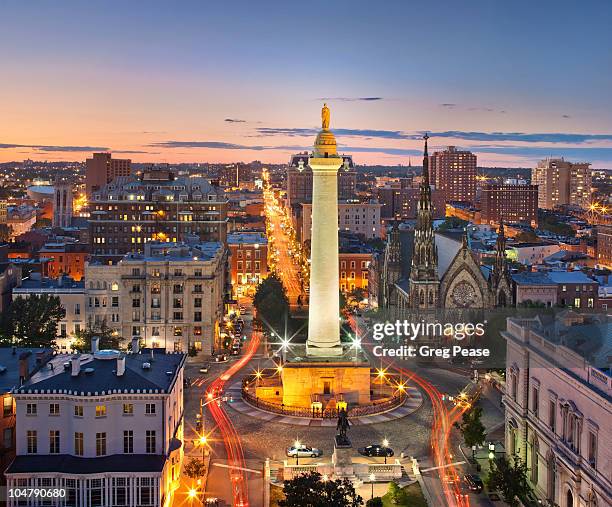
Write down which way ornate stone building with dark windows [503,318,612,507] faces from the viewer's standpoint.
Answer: facing the viewer and to the left of the viewer

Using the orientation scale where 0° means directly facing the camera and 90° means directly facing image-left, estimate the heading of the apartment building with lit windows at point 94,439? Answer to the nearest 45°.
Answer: approximately 0°

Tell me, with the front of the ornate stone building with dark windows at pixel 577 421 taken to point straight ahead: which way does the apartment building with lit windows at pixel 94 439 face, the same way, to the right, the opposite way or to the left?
to the left

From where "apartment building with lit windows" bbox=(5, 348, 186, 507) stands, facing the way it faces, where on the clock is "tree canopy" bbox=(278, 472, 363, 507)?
The tree canopy is roughly at 10 o'clock from the apartment building with lit windows.

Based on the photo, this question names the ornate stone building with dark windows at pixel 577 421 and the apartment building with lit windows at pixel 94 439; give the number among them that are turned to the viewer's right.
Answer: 0

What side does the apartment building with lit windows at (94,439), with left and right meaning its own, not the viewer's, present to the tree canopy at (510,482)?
left

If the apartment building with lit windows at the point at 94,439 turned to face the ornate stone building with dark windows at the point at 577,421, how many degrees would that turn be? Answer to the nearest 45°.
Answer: approximately 90° to its left

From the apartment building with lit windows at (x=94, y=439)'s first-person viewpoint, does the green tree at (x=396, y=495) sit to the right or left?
on its left

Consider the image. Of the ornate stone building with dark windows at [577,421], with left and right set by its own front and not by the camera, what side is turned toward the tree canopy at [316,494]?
front
